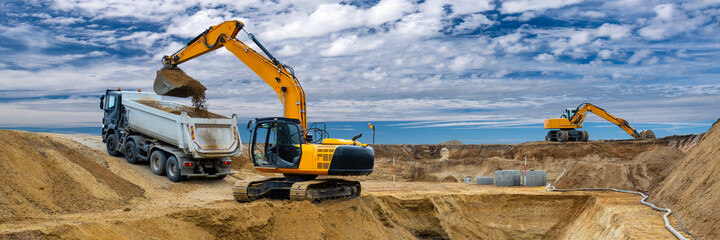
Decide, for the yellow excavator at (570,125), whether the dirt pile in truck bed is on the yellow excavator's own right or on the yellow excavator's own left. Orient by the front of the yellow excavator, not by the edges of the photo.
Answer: on the yellow excavator's own right

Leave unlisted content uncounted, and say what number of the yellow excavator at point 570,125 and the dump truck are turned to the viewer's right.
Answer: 1

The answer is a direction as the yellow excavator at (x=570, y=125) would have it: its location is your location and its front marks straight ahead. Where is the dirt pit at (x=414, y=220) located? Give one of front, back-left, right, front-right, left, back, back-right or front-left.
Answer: right

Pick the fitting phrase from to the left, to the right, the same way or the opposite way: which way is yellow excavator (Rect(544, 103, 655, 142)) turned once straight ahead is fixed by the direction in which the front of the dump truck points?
the opposite way

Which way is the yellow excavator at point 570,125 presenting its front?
to the viewer's right

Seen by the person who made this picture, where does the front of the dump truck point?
facing away from the viewer and to the left of the viewer

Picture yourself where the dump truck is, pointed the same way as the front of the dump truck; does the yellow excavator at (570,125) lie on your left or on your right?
on your right

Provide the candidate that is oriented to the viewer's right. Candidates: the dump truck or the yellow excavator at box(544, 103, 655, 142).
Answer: the yellow excavator

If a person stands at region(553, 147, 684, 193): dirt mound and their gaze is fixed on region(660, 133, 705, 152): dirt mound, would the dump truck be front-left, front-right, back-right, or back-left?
back-left

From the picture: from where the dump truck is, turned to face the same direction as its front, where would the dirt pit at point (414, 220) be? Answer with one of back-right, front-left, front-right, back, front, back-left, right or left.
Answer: back

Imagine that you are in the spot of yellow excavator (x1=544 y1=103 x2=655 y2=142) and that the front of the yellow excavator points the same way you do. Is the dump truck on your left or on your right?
on your right
